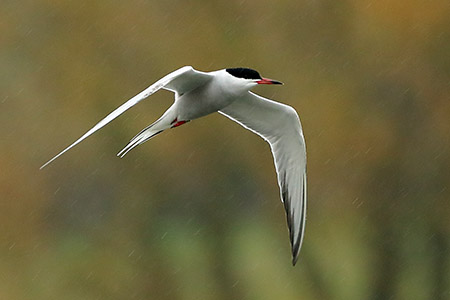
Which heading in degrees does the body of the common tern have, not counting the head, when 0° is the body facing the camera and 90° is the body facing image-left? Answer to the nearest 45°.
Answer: approximately 315°
